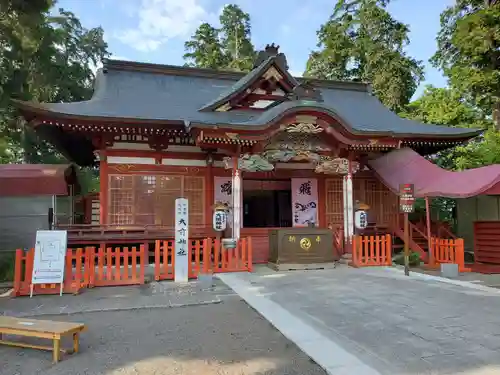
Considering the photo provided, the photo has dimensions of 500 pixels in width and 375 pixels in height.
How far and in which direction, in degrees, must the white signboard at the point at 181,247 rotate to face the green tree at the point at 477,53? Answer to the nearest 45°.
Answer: approximately 135° to its left

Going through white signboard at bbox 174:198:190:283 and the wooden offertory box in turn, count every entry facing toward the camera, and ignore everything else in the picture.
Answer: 2

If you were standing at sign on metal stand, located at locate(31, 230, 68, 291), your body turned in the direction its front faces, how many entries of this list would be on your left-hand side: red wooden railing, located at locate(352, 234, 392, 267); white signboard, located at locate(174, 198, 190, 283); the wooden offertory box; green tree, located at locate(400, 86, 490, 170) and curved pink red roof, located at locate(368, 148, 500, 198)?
5

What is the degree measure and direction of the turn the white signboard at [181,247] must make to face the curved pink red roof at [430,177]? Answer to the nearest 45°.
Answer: approximately 90° to its left

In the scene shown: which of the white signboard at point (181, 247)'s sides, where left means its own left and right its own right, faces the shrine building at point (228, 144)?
back

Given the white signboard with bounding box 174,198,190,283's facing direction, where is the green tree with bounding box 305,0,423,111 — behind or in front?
behind

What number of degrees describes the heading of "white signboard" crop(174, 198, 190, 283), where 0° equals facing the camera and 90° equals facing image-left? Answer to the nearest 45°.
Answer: approximately 0°

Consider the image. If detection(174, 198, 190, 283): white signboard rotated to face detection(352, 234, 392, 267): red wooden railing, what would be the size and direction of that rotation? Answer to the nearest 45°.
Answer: approximately 90° to its left

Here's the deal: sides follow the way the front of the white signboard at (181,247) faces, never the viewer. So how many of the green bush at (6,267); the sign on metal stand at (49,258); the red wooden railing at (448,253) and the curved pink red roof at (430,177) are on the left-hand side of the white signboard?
2

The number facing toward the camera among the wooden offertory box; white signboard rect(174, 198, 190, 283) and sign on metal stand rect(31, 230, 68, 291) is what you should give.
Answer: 3

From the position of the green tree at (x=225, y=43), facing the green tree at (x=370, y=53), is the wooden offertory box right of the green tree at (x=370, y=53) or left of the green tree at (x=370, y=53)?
right
